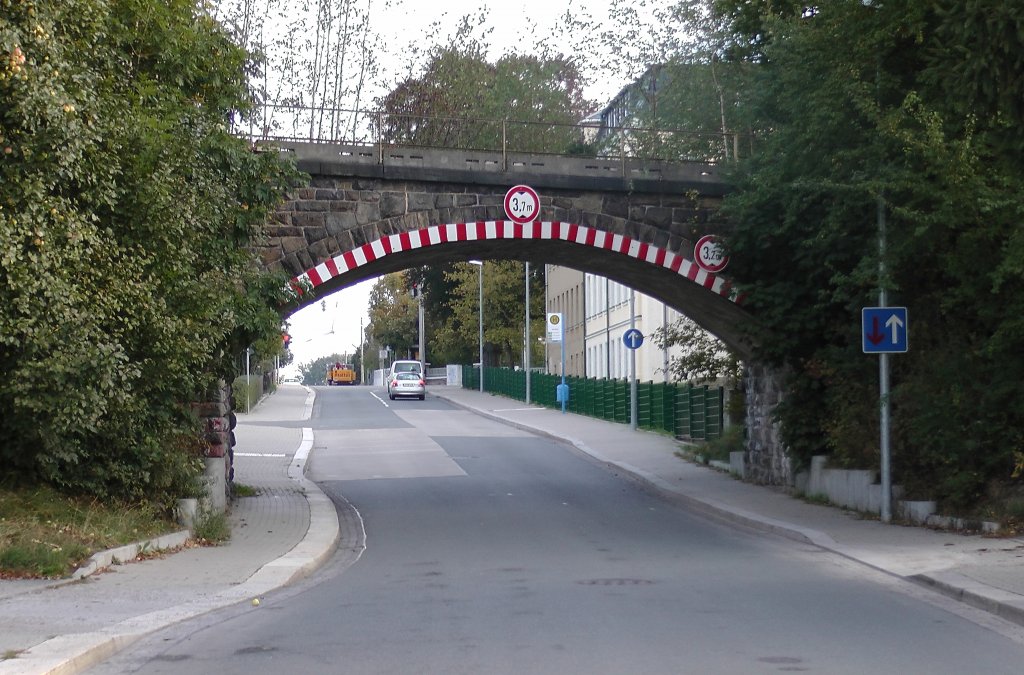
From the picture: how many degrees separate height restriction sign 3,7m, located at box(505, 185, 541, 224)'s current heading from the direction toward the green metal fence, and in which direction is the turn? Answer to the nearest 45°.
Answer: approximately 180°

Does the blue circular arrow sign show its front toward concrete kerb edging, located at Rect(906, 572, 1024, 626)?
yes

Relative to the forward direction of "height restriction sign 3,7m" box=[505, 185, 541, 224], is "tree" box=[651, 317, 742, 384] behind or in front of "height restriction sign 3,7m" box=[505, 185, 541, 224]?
behind

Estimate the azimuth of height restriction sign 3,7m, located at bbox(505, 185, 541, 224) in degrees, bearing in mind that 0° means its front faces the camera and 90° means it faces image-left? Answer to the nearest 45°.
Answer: approximately 0°

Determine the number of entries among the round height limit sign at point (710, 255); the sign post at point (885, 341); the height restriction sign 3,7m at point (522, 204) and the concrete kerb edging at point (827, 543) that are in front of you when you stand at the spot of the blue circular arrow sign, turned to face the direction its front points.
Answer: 4

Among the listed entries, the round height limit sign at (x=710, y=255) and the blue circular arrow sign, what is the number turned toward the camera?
2

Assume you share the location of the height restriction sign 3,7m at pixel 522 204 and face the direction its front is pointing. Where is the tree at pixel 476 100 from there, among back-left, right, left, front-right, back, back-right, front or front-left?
back

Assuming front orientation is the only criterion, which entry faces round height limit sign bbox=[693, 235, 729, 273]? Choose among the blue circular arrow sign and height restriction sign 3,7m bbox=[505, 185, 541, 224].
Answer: the blue circular arrow sign

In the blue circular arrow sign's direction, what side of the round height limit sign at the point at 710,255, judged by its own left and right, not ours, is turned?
back

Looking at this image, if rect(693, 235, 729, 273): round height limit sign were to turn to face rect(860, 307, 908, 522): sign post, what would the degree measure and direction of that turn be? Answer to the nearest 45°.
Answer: approximately 45° to its left
